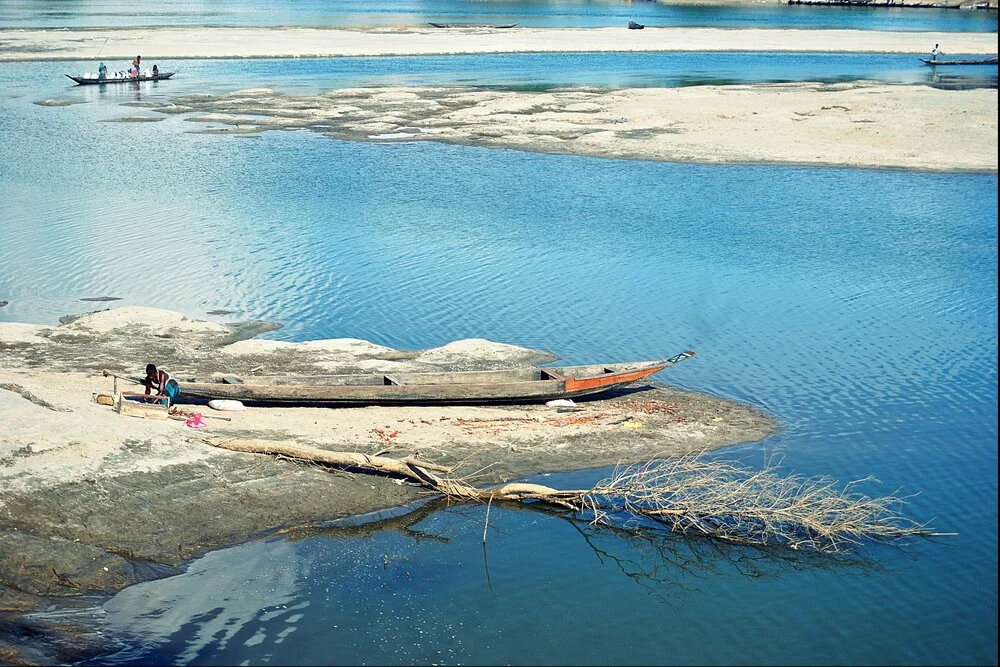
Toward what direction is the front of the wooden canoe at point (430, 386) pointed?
to the viewer's right

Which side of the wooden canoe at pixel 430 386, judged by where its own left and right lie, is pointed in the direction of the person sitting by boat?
back

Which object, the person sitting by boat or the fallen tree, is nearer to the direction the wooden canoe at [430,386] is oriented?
the fallen tree
